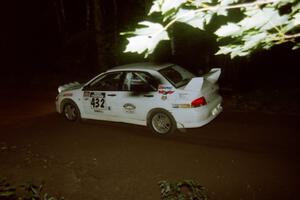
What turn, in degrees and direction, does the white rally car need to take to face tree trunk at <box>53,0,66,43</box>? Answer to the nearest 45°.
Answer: approximately 45° to its right

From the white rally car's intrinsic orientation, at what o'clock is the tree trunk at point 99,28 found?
The tree trunk is roughly at 1 o'clock from the white rally car.

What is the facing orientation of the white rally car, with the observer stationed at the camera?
facing away from the viewer and to the left of the viewer
